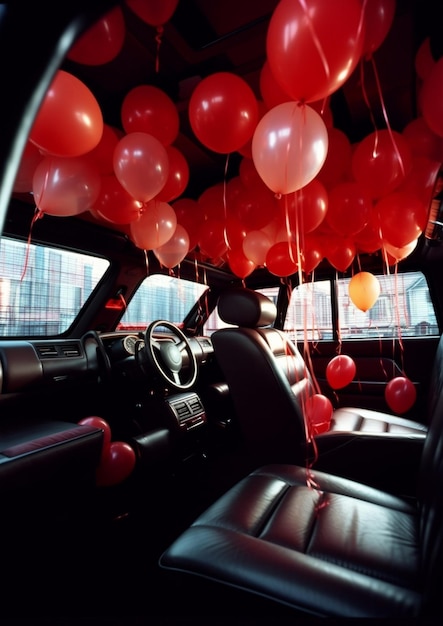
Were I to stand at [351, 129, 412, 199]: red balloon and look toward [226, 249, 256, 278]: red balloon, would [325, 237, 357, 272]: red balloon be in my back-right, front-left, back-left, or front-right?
front-right

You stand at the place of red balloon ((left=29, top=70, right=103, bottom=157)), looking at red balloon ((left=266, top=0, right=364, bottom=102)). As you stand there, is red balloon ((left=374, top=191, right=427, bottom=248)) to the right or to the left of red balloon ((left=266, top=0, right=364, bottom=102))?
left

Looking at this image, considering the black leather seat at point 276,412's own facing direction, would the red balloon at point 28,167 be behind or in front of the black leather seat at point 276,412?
behind
